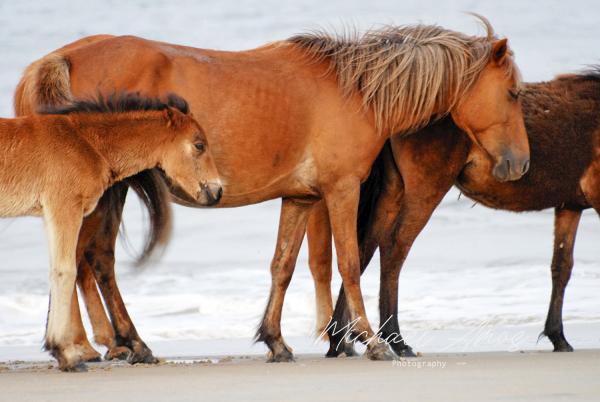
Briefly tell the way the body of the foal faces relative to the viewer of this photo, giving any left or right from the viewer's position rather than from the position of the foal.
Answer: facing to the right of the viewer

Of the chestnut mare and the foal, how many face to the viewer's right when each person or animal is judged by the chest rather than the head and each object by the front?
2

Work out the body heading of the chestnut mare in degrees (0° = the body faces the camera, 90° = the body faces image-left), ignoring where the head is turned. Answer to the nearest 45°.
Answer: approximately 270°

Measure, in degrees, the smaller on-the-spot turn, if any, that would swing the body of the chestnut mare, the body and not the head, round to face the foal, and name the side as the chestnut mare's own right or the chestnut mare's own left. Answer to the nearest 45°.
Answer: approximately 135° to the chestnut mare's own right
